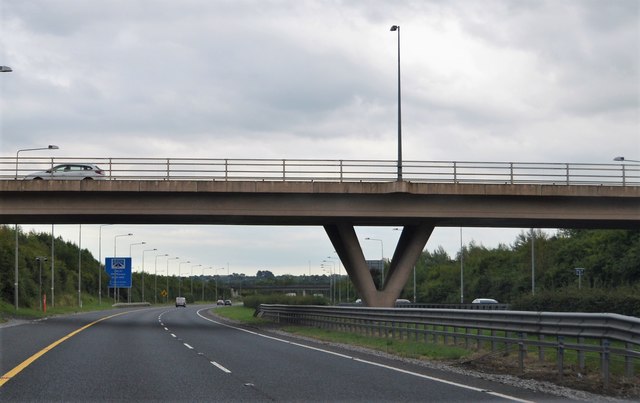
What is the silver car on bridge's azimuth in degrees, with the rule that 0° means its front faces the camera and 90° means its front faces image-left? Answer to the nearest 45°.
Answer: approximately 90°

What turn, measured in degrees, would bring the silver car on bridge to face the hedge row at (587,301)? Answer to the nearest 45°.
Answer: approximately 135° to its left

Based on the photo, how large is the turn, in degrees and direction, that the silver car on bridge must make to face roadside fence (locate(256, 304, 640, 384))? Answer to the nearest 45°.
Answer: approximately 90° to its left
